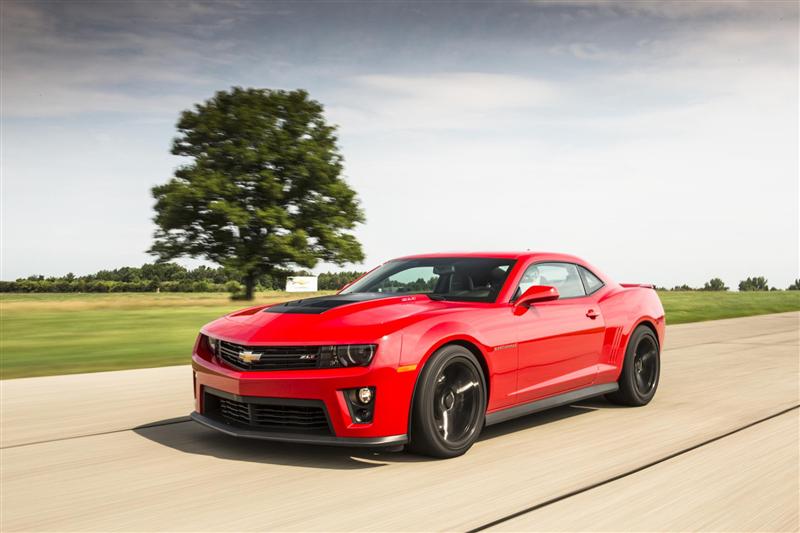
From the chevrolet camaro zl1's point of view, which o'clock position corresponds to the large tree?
The large tree is roughly at 4 o'clock from the chevrolet camaro zl1.

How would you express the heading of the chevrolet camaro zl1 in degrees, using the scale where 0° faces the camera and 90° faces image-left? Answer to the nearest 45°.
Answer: approximately 45°
